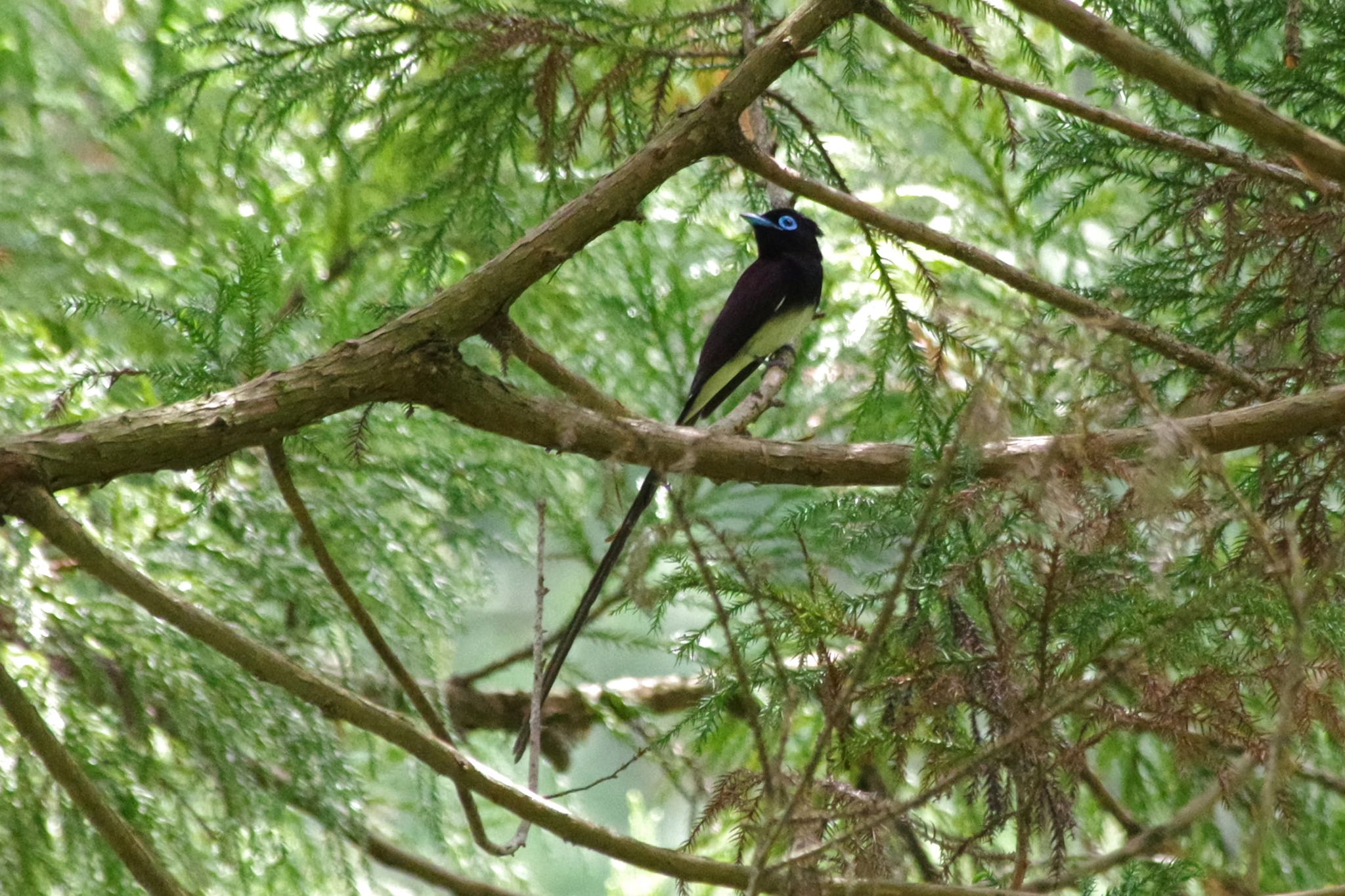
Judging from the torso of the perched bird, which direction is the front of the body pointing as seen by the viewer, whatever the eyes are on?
to the viewer's right

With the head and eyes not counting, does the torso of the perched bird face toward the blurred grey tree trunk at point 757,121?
no
